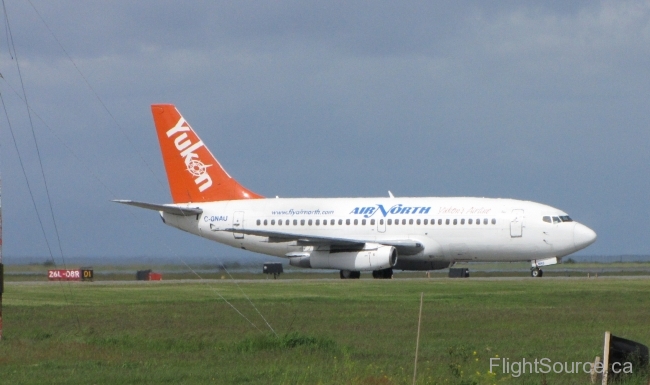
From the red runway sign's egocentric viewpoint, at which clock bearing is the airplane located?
The airplane is roughly at 10 o'clock from the red runway sign.

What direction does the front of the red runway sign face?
toward the camera
